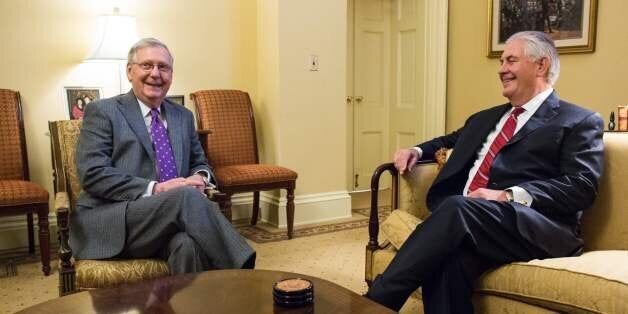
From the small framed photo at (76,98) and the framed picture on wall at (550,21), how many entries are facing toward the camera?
2

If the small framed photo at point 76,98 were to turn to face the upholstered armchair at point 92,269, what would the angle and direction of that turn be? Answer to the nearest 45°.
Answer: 0° — it already faces it

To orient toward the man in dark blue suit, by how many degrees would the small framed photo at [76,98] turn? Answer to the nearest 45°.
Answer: approximately 45° to its left

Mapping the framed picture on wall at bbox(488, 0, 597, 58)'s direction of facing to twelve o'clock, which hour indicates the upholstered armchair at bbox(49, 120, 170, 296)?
The upholstered armchair is roughly at 1 o'clock from the framed picture on wall.

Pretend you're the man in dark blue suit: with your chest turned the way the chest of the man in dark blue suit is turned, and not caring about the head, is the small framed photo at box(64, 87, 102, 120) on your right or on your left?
on your right

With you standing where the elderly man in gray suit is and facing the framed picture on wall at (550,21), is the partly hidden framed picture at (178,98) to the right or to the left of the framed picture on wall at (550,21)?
left

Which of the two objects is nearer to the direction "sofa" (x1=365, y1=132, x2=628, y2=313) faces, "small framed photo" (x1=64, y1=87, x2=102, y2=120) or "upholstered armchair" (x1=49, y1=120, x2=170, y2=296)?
the upholstered armchair

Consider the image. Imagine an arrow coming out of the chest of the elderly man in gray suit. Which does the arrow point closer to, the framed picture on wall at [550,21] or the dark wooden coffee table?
the dark wooden coffee table

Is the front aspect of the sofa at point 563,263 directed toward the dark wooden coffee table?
yes

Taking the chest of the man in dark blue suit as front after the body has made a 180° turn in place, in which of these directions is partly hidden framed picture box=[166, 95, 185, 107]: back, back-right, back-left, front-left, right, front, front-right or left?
left

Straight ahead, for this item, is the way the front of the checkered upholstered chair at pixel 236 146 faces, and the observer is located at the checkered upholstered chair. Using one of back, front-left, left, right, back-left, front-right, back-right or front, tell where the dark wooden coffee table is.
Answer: front-right
